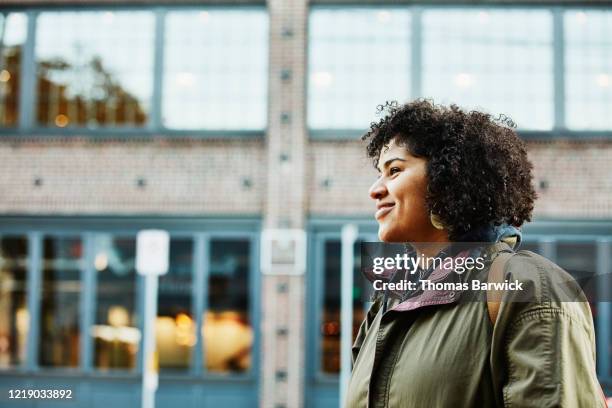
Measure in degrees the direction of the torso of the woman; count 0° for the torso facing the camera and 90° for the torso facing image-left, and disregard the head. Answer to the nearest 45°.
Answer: approximately 45°

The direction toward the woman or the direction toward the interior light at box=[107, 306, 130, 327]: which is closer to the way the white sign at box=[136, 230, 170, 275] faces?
the woman

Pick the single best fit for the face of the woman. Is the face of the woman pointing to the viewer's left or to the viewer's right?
to the viewer's left

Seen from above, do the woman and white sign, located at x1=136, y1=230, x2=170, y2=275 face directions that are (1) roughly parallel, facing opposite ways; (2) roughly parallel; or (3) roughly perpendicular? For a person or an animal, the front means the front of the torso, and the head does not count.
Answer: roughly perpendicular

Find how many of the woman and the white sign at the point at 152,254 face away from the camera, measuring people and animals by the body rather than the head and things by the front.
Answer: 0

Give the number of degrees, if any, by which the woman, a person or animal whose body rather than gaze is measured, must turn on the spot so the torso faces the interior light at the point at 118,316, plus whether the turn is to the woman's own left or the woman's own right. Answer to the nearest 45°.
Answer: approximately 90° to the woman's own right

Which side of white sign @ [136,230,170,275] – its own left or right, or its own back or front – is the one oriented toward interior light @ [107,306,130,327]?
back

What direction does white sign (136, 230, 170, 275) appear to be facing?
toward the camera

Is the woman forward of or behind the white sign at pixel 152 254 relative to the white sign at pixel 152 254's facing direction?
forward
